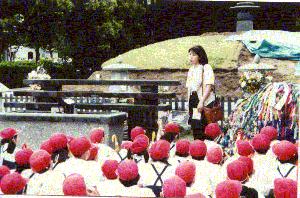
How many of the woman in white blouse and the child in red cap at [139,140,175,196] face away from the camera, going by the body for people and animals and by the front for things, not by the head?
1

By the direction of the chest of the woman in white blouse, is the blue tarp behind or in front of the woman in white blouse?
behind

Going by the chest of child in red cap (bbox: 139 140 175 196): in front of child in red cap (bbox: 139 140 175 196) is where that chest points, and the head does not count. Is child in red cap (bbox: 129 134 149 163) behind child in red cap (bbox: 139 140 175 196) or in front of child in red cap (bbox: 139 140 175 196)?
in front

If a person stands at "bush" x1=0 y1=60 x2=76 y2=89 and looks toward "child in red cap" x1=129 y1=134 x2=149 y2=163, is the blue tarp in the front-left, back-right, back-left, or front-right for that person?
front-left

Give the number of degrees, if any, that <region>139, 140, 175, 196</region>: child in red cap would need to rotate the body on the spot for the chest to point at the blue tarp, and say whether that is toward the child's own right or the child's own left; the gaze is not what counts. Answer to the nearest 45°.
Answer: approximately 45° to the child's own right

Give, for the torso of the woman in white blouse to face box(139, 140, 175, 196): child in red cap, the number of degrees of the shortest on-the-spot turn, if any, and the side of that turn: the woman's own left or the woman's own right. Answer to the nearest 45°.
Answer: approximately 45° to the woman's own left

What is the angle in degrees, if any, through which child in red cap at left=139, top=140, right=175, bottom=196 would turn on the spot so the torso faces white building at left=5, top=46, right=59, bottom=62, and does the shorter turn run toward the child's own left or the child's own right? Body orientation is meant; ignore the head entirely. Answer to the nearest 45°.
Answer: approximately 45° to the child's own left

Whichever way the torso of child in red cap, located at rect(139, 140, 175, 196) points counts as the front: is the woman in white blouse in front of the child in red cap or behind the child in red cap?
in front

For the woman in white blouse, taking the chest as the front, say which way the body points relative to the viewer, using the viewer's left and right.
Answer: facing the viewer and to the left of the viewer

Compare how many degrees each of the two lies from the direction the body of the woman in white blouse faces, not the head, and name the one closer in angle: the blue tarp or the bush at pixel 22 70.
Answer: the bush

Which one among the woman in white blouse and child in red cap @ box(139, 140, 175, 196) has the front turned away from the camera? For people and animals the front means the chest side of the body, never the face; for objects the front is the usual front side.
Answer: the child in red cap

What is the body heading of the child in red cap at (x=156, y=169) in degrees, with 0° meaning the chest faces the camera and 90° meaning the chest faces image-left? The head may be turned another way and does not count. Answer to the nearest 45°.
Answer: approximately 180°
